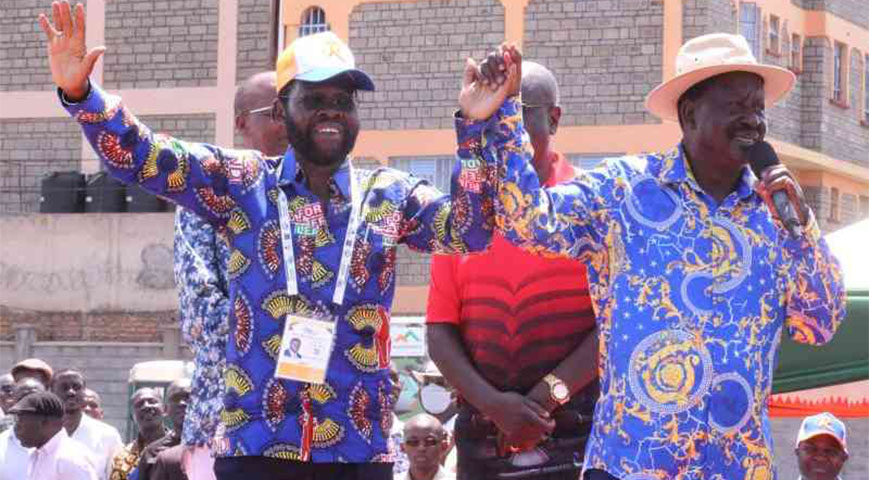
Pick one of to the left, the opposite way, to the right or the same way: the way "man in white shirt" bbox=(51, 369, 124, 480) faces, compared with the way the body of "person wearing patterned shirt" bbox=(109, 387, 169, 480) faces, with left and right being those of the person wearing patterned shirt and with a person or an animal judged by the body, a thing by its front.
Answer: the same way

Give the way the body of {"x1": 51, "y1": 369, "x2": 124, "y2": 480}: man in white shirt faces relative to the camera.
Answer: toward the camera

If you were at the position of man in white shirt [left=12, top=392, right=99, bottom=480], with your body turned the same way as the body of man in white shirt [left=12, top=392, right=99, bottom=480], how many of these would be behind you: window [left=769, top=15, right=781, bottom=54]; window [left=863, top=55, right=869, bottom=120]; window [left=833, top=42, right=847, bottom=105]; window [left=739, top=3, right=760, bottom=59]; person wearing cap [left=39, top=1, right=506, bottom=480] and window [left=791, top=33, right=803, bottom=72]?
5

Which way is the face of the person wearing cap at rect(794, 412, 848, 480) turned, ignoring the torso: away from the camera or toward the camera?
toward the camera

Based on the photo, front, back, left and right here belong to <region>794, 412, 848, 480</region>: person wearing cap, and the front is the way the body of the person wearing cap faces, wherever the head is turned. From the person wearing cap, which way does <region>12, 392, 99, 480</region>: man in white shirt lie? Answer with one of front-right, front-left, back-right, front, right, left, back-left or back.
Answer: right

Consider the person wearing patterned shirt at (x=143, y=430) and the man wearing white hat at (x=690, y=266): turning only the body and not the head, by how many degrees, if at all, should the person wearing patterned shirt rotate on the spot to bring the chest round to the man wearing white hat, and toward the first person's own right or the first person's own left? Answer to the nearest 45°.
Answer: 0° — they already face them

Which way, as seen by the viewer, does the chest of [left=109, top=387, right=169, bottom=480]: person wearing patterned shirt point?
toward the camera

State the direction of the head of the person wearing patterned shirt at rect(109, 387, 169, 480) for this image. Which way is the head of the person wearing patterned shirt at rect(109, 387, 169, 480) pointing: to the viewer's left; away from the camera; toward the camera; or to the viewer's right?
toward the camera

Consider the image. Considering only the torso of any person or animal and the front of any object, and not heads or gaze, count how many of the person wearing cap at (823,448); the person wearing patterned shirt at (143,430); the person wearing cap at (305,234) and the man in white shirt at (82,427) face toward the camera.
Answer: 4

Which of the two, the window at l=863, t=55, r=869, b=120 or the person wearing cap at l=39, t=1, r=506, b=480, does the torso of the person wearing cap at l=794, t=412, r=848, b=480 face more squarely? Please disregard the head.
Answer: the person wearing cap

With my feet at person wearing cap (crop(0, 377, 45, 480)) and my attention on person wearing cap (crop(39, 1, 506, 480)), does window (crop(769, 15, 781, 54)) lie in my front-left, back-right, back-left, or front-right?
back-left

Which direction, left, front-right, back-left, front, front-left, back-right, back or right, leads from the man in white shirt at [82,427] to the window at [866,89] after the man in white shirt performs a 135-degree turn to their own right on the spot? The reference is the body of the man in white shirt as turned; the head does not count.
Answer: right

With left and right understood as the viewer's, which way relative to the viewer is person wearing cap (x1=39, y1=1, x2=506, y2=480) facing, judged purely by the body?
facing the viewer
